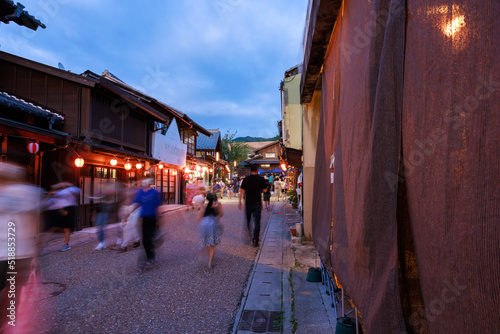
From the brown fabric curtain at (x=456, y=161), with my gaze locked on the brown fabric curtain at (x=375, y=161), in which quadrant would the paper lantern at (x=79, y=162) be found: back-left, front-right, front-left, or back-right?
front-left

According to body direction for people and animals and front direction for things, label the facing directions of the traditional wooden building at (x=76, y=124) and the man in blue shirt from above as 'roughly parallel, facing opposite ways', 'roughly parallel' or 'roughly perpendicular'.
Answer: roughly perpendicular

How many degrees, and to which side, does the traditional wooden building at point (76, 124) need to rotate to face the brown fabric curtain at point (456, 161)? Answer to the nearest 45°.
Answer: approximately 45° to its right

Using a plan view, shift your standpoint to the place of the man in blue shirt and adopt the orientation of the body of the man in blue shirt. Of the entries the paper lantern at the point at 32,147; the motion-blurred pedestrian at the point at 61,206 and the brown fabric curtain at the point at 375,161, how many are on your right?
2

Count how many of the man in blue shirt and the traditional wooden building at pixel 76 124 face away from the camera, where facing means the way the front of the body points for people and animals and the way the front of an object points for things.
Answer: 0

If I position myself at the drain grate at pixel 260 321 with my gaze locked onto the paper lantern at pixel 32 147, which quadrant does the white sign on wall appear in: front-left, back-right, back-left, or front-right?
front-right

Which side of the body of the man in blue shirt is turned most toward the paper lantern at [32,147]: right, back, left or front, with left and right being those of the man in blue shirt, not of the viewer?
right

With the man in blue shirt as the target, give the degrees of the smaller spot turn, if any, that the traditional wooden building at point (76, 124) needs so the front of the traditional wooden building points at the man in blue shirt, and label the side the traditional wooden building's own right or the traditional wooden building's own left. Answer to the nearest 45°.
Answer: approximately 45° to the traditional wooden building's own right

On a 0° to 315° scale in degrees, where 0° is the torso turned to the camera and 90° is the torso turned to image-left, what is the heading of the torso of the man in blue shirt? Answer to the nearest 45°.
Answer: approximately 45°
